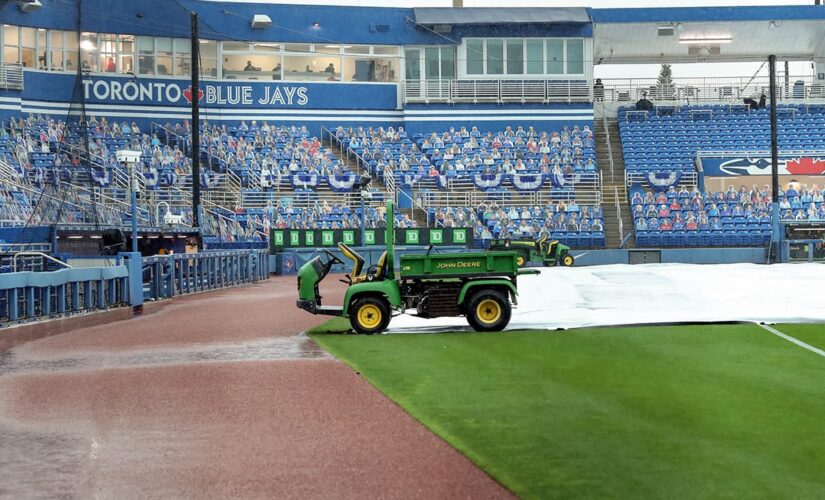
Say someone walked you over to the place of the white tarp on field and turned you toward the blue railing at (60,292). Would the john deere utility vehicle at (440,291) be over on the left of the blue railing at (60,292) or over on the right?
left

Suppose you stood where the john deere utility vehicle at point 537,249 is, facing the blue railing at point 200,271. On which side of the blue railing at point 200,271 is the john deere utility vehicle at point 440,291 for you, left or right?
left

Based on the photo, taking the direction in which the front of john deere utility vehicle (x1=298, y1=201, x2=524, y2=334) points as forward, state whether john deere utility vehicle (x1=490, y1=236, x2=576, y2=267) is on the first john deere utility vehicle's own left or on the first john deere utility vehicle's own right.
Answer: on the first john deere utility vehicle's own right

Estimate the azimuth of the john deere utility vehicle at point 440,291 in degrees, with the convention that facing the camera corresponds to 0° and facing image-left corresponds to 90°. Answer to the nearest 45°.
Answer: approximately 90°

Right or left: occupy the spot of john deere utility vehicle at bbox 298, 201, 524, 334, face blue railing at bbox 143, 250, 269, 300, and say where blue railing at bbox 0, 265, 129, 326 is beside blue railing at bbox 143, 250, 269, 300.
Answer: left

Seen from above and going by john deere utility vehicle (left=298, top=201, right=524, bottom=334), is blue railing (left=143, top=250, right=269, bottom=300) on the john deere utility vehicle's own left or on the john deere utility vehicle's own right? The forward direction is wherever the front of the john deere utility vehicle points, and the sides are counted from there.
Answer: on the john deere utility vehicle's own right
